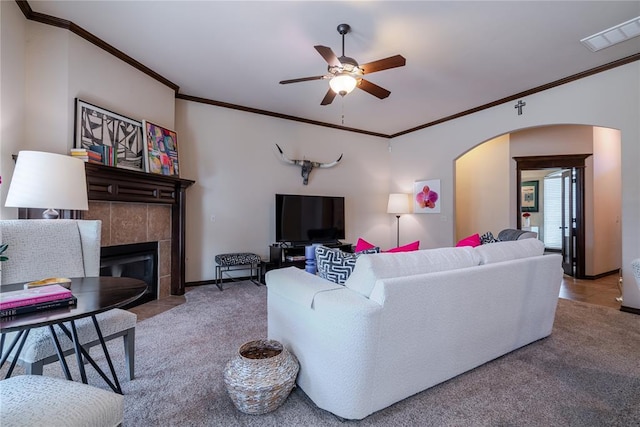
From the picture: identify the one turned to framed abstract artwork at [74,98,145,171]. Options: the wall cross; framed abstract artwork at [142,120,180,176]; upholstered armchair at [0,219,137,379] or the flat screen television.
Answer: the wall cross

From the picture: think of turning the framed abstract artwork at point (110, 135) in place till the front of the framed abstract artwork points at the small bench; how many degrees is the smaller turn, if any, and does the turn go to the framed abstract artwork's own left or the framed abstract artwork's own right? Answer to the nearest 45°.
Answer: approximately 45° to the framed abstract artwork's own left

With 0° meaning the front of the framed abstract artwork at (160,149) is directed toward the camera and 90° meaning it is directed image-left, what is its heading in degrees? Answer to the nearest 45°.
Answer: approximately 315°

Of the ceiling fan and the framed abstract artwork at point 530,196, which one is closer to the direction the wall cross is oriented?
the ceiling fan

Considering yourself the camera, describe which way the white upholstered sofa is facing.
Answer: facing away from the viewer and to the left of the viewer

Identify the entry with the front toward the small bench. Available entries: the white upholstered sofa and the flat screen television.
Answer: the white upholstered sofa
